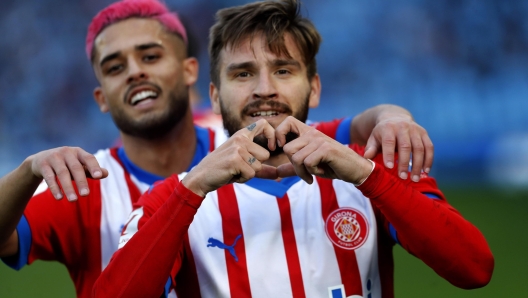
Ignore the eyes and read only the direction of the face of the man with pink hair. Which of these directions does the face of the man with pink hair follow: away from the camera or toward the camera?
toward the camera

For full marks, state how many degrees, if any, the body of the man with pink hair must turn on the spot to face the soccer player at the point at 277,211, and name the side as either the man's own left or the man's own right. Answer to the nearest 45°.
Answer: approximately 45° to the man's own left

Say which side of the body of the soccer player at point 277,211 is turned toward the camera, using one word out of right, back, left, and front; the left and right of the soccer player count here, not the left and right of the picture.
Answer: front

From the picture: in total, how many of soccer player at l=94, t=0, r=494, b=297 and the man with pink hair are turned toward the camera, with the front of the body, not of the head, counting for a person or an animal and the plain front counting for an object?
2

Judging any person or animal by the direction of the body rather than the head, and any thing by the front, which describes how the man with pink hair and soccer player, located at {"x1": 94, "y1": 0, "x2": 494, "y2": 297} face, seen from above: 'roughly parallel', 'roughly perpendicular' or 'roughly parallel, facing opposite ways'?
roughly parallel

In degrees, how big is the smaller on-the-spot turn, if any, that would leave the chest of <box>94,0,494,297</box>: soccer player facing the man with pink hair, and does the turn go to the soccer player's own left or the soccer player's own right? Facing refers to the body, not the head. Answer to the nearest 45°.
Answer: approximately 135° to the soccer player's own right

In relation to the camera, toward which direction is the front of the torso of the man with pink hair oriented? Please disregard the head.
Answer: toward the camera
